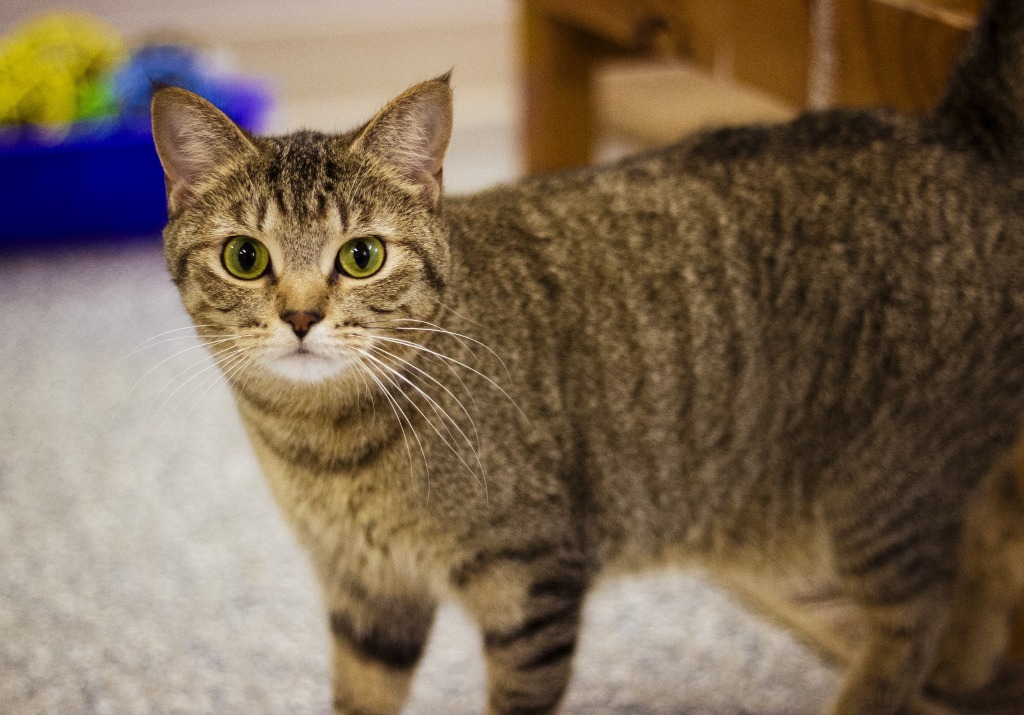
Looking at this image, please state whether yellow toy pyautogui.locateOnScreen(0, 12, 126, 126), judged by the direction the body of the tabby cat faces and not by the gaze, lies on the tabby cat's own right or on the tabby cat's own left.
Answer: on the tabby cat's own right

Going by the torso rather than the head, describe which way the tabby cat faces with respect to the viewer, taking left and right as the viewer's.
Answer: facing to the left of the viewer

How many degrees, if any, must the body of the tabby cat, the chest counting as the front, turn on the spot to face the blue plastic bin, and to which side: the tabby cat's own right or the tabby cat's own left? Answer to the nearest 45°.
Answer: approximately 45° to the tabby cat's own right
